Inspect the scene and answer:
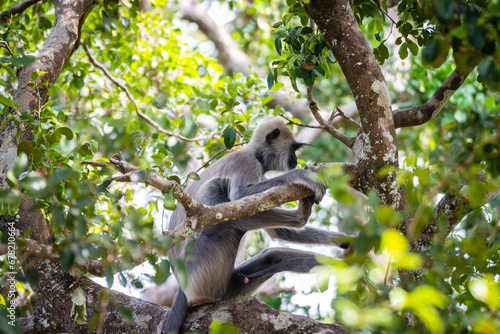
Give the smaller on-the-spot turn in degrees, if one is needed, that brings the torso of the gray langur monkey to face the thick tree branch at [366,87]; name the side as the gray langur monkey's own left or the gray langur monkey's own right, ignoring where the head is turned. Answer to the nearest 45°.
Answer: approximately 45° to the gray langur monkey's own right

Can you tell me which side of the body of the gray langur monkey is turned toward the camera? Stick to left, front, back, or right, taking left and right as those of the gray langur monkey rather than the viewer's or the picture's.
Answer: right

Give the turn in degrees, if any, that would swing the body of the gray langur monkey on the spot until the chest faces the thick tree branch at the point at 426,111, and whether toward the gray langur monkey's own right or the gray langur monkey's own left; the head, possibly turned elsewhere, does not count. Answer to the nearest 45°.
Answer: approximately 45° to the gray langur monkey's own right
